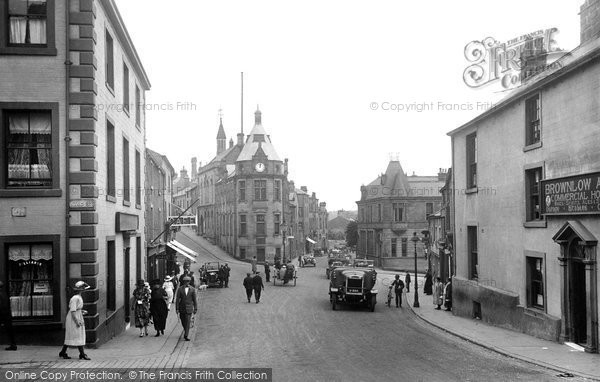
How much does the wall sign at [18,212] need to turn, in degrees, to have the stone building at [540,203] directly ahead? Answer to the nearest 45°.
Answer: approximately 90° to its left

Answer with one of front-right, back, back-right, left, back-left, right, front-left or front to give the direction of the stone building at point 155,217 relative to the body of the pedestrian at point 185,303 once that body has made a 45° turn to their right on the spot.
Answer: back-right

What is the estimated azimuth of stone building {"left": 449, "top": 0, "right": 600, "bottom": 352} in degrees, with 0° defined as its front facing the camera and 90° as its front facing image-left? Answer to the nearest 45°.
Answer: approximately 45°

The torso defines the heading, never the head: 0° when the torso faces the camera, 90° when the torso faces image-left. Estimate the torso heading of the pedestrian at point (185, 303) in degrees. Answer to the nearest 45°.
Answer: approximately 0°

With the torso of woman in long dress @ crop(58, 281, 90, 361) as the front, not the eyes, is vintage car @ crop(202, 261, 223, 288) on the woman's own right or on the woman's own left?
on the woman's own left

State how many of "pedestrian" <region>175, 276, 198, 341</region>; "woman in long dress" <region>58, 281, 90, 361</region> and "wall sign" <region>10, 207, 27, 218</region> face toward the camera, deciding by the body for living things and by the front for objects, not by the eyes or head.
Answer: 2

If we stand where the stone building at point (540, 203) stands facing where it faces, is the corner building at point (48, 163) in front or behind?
in front
